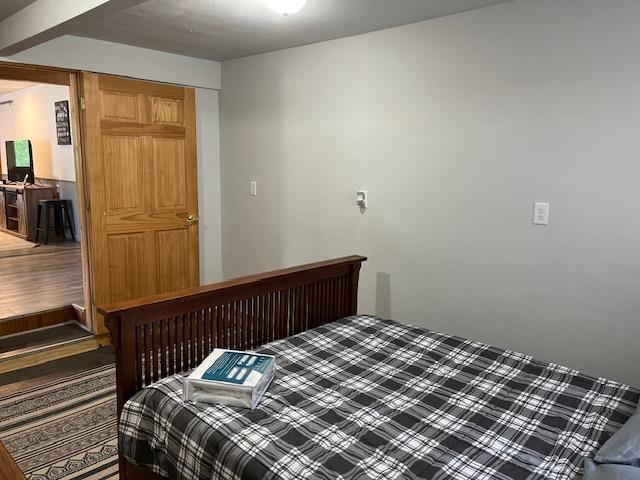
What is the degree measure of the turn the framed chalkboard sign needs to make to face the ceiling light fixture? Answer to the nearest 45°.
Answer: approximately 45° to its left

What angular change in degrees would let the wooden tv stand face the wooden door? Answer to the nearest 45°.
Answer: approximately 45° to its left

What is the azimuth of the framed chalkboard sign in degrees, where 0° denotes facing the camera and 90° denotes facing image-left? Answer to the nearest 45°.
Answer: approximately 45°

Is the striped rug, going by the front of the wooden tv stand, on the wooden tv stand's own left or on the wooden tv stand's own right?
on the wooden tv stand's own left

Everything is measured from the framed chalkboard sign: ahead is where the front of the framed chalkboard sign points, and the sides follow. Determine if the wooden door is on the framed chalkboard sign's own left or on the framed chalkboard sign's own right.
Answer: on the framed chalkboard sign's own left

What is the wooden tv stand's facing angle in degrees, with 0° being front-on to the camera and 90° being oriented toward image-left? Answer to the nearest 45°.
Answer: approximately 45°

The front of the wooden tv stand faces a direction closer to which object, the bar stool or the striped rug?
the striped rug

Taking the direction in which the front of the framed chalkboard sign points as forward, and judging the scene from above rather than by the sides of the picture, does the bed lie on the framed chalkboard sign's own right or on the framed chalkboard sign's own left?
on the framed chalkboard sign's own left
